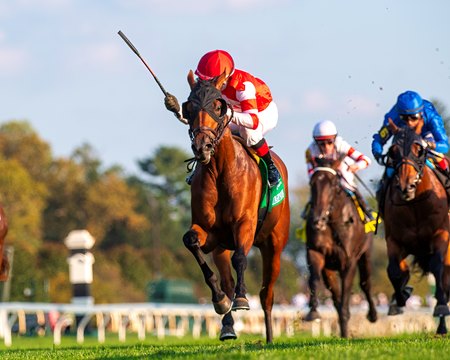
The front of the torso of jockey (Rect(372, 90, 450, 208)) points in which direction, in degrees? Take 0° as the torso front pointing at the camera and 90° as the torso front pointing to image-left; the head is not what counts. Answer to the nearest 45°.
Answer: approximately 0°

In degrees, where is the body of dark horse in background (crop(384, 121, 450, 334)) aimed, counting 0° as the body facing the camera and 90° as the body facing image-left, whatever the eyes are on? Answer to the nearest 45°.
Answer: approximately 0°

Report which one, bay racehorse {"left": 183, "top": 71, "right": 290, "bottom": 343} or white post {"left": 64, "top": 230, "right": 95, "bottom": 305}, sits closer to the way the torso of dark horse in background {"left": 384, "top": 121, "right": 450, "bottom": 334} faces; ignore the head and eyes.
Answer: the bay racehorse

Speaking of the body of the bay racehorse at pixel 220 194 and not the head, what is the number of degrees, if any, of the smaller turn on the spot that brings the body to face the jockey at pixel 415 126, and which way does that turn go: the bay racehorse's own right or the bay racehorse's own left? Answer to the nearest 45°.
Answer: approximately 180°

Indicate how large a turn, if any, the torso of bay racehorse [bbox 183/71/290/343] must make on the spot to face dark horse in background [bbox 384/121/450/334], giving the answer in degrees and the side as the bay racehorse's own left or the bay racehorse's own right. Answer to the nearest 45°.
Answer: approximately 180°

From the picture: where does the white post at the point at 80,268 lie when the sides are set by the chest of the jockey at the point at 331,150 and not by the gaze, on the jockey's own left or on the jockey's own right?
on the jockey's own right

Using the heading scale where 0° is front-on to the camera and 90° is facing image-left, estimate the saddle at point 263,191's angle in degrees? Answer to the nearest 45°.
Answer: approximately 45°

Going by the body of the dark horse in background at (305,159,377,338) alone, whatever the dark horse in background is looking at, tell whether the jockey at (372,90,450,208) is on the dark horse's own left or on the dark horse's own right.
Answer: on the dark horse's own left

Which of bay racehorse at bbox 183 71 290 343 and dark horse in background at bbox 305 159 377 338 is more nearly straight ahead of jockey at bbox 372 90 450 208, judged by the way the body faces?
the bay racehorse

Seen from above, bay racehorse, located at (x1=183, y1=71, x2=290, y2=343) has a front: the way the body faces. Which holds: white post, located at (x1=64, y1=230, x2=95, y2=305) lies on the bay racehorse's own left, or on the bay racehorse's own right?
on the bay racehorse's own right
